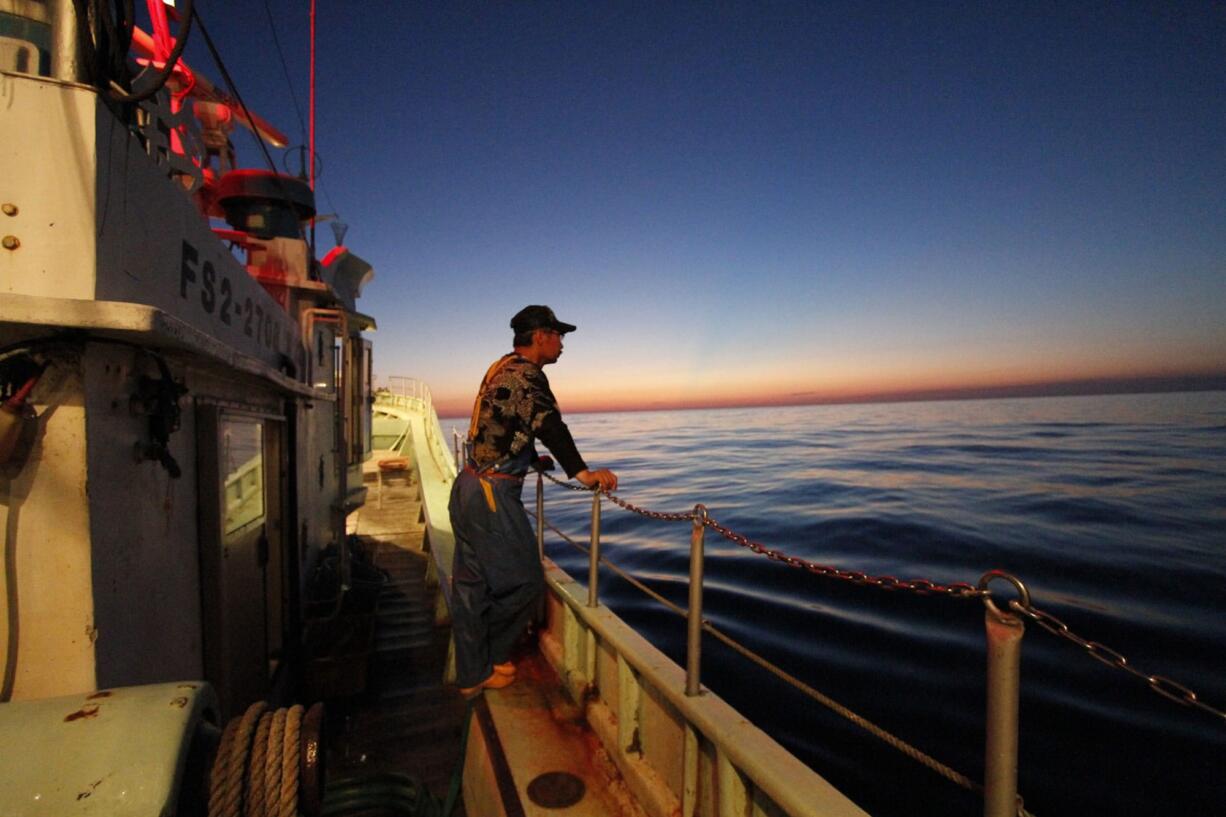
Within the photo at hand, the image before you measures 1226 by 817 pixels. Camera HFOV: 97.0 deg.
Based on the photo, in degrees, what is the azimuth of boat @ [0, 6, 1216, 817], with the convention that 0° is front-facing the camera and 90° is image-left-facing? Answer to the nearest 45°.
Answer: approximately 180°

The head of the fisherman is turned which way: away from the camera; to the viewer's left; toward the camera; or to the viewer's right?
to the viewer's right
